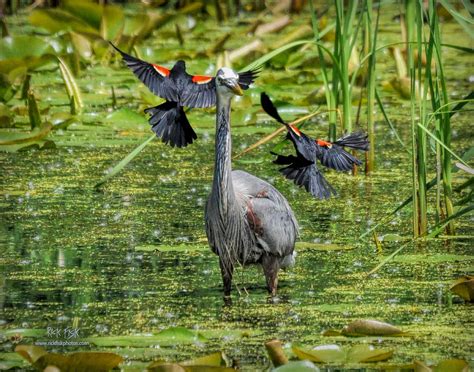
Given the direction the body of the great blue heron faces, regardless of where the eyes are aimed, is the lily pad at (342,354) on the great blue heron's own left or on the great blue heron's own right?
on the great blue heron's own left

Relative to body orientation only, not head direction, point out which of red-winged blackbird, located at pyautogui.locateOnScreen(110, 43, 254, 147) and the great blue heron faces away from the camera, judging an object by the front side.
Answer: the red-winged blackbird

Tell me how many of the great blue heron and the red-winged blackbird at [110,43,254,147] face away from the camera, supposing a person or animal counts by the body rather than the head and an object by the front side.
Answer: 1

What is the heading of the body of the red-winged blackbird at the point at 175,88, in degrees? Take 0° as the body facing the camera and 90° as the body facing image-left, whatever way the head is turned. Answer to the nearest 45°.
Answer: approximately 180°

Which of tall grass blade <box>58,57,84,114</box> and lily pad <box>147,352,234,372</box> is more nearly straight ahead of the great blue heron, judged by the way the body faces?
the lily pad

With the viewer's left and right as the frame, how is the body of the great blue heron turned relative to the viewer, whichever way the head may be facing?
facing the viewer and to the left of the viewer

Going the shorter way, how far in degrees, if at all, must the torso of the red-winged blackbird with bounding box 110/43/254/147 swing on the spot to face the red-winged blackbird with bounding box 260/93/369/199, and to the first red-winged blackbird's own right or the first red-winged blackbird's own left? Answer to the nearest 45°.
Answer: approximately 90° to the first red-winged blackbird's own right

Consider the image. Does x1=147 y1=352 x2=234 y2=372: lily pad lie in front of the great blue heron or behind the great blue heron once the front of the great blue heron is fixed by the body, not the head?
in front

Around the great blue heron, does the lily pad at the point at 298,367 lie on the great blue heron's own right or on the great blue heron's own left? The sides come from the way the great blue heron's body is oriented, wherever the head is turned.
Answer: on the great blue heron's own left
